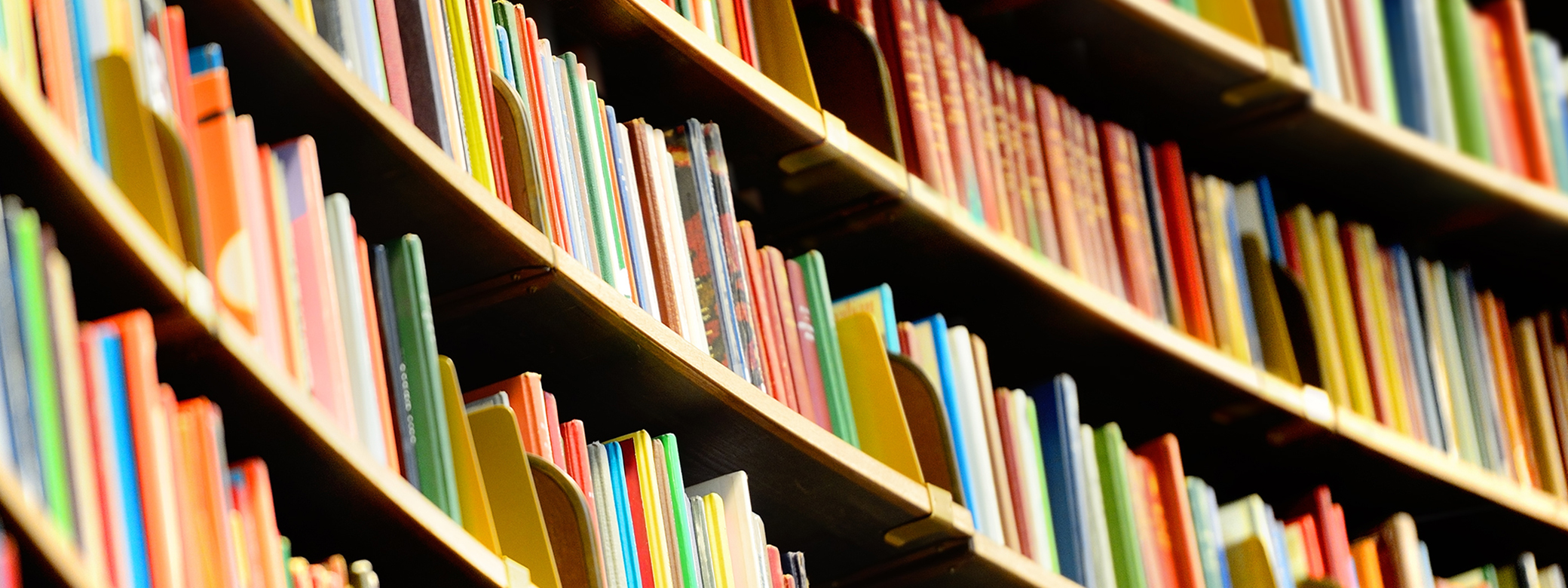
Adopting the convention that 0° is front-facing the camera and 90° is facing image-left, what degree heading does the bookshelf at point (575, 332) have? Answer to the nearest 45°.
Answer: approximately 315°

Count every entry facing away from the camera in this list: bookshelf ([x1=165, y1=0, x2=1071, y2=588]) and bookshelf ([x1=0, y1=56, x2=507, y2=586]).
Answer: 0

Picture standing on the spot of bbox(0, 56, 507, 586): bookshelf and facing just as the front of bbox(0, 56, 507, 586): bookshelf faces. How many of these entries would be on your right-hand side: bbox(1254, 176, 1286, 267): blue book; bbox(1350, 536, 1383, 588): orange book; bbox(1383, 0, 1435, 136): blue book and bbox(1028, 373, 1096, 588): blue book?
0

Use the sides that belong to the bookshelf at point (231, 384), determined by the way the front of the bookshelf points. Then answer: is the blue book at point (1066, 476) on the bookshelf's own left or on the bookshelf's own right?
on the bookshelf's own left

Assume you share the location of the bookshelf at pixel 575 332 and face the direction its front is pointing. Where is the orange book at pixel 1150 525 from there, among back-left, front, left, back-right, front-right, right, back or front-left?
left
